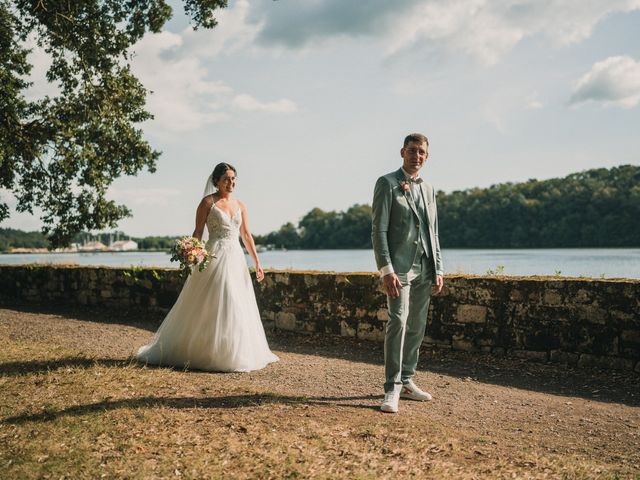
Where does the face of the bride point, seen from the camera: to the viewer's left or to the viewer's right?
to the viewer's right

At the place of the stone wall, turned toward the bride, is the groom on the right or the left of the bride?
left

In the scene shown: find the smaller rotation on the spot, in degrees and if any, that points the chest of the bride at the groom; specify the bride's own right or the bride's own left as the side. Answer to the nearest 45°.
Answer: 0° — they already face them

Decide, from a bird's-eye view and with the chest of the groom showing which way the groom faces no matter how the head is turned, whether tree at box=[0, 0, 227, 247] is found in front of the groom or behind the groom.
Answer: behind

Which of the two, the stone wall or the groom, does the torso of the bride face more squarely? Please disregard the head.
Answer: the groom

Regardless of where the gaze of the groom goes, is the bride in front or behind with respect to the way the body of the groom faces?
behind

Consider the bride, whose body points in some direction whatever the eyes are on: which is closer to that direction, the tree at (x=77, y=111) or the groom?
the groom

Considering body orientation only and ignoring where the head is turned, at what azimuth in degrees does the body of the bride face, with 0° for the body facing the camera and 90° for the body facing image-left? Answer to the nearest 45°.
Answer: approximately 315°
